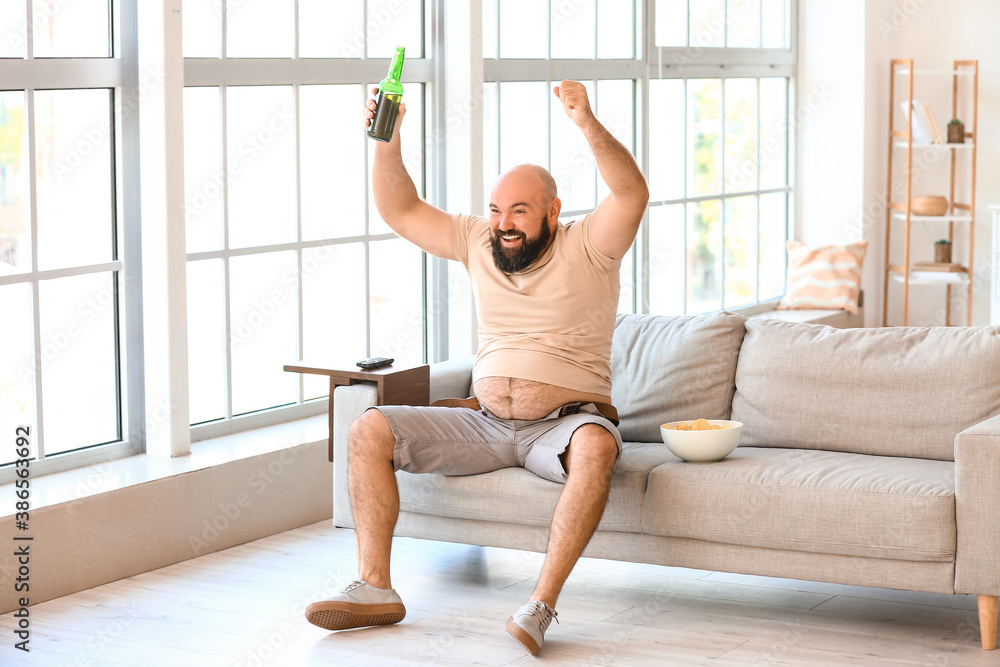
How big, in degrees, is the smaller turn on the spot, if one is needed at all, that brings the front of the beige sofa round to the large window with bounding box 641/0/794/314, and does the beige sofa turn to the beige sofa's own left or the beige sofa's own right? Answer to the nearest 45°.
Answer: approximately 180°

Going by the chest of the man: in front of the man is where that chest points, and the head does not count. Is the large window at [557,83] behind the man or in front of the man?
behind

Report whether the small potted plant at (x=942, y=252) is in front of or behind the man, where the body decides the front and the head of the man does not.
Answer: behind

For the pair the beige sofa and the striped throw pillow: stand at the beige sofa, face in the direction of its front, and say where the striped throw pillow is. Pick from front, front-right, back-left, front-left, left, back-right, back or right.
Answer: back

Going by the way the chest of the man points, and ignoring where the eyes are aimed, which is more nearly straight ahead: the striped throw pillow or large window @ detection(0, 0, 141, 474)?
the large window

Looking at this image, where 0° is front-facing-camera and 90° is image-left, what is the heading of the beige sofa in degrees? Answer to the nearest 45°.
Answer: approximately 0°

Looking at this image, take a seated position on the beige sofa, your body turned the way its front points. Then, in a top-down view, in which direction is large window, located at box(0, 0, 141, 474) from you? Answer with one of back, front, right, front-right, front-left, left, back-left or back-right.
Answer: right
